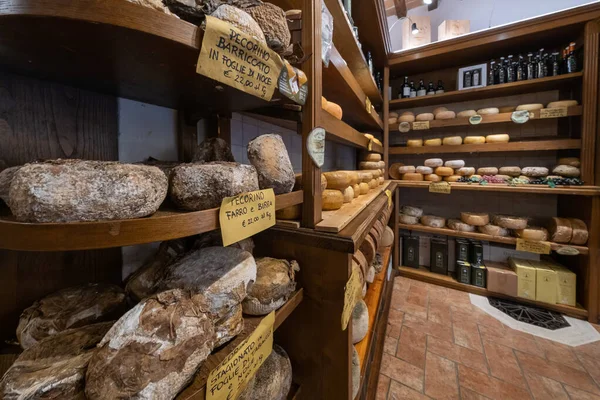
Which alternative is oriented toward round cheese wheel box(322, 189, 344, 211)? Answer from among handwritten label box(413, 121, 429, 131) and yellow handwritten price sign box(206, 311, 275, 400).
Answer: the handwritten label

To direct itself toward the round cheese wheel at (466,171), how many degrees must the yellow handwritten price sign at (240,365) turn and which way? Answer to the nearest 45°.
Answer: approximately 90° to its left

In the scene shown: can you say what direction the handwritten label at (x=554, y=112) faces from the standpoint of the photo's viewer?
facing the viewer

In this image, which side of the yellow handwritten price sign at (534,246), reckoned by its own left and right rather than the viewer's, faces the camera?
front

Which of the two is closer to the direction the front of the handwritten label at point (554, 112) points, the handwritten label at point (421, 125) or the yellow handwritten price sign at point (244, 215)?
the yellow handwritten price sign

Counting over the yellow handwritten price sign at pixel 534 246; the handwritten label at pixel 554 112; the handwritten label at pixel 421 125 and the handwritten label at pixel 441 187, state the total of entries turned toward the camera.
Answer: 4

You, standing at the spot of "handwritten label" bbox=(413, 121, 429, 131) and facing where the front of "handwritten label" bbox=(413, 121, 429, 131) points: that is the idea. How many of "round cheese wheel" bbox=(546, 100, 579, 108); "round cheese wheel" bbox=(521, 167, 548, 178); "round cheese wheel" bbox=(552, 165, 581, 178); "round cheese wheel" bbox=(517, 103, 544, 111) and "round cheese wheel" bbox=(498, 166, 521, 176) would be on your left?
5

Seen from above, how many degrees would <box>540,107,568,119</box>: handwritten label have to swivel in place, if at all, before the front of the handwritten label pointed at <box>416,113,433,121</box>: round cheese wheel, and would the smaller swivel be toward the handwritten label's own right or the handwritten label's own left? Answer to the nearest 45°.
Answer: approximately 90° to the handwritten label's own right

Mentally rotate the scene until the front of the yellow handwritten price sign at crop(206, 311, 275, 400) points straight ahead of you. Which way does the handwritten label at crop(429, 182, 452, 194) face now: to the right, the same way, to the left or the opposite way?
to the right

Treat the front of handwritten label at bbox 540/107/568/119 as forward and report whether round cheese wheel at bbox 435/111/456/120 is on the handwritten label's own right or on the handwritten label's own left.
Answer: on the handwritten label's own right
